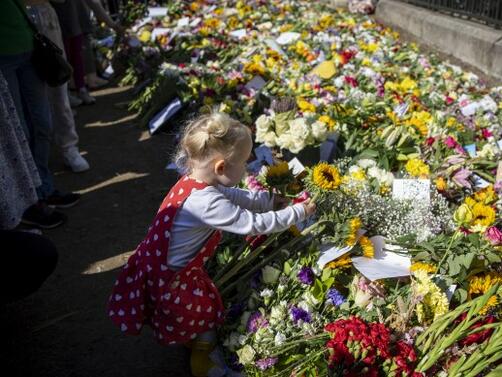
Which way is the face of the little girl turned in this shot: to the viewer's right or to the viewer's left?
to the viewer's right

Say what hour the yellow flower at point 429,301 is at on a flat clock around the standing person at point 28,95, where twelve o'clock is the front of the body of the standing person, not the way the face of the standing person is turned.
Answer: The yellow flower is roughly at 2 o'clock from the standing person.

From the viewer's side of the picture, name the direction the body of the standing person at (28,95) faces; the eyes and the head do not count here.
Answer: to the viewer's right

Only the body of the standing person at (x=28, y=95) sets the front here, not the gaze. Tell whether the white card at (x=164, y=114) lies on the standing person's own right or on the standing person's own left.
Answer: on the standing person's own left

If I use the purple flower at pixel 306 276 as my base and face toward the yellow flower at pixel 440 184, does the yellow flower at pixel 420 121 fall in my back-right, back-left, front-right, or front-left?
front-left

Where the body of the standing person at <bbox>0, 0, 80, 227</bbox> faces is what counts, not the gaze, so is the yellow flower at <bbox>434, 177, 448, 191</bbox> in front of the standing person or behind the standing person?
in front

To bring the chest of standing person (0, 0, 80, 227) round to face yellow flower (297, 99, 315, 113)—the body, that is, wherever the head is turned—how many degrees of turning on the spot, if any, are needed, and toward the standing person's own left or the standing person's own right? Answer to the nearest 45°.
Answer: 0° — they already face it

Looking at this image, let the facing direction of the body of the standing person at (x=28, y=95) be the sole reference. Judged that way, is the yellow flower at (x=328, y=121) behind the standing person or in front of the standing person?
in front

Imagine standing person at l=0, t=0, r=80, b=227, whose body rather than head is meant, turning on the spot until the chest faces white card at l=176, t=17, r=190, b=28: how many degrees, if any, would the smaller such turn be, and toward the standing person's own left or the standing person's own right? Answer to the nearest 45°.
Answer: approximately 45° to the standing person's own left
